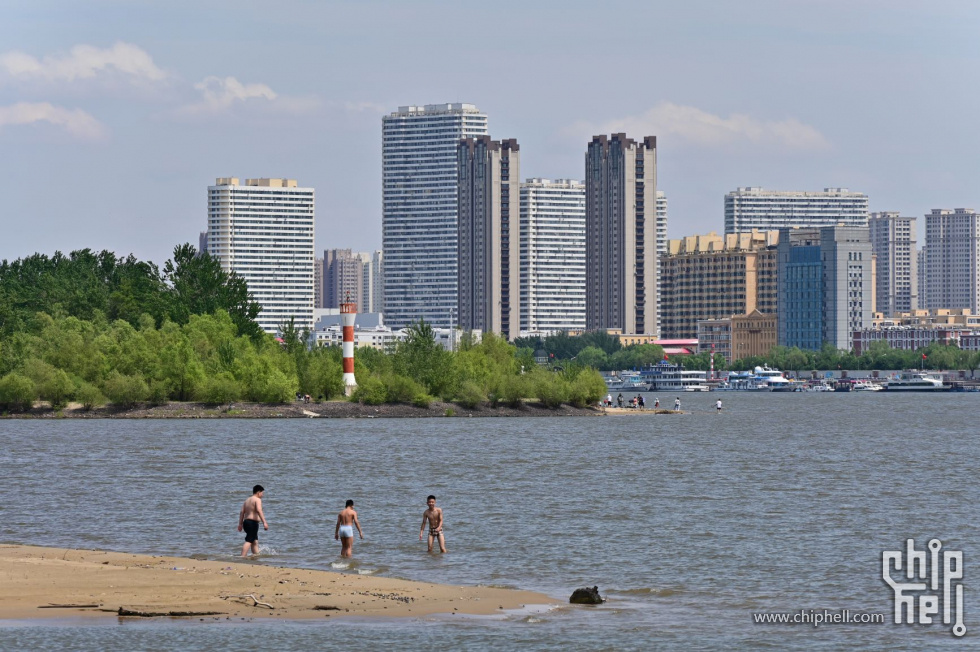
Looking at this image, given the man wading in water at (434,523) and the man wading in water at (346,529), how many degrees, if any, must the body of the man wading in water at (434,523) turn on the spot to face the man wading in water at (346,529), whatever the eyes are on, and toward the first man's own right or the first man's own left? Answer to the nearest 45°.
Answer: approximately 45° to the first man's own right

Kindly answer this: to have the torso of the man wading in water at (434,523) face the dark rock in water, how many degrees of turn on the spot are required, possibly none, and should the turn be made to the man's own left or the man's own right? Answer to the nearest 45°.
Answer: approximately 45° to the man's own left

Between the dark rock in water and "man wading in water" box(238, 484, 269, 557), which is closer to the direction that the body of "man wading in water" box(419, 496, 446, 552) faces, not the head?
the dark rock in water

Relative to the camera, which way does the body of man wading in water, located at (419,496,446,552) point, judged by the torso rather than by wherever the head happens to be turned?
toward the camera

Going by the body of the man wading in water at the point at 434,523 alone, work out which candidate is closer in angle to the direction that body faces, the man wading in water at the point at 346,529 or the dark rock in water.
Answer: the dark rock in water

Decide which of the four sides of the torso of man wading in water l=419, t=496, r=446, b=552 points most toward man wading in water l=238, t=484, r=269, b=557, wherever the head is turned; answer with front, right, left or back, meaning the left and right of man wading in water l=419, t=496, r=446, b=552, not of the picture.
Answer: right
